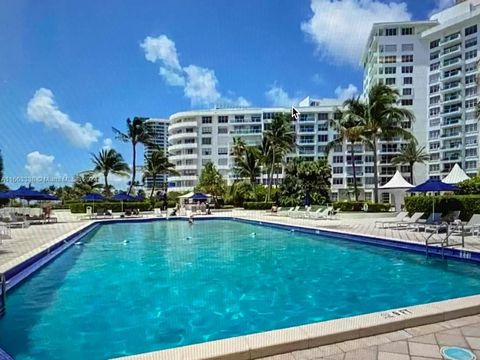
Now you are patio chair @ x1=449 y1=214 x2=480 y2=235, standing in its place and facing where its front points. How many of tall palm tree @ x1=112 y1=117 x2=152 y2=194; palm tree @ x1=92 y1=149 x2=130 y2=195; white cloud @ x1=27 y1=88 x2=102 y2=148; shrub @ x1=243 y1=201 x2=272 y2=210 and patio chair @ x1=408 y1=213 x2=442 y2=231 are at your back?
0

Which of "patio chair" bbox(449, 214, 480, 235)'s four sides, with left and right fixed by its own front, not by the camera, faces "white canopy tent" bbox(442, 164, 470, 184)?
right

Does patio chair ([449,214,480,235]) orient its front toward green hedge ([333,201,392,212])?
no

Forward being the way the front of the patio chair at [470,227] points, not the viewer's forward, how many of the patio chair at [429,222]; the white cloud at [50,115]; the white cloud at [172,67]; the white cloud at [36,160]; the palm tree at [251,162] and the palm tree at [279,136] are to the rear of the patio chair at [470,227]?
0

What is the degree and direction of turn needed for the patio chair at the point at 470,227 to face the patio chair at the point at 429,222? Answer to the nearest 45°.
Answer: approximately 45° to its right

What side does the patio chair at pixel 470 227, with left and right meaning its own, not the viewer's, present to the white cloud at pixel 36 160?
right

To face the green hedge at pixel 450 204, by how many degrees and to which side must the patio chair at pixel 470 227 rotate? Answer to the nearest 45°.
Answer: approximately 90° to its right

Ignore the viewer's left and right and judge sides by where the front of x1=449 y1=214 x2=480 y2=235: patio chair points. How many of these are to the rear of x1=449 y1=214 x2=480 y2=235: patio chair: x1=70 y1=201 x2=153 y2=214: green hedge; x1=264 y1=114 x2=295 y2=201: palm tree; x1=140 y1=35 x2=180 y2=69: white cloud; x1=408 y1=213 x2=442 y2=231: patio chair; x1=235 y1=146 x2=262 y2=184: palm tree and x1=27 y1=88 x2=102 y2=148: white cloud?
0

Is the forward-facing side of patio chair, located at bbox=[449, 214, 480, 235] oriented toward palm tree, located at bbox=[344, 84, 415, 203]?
no

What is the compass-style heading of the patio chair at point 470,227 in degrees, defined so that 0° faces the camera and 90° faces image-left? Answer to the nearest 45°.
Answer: approximately 90°
